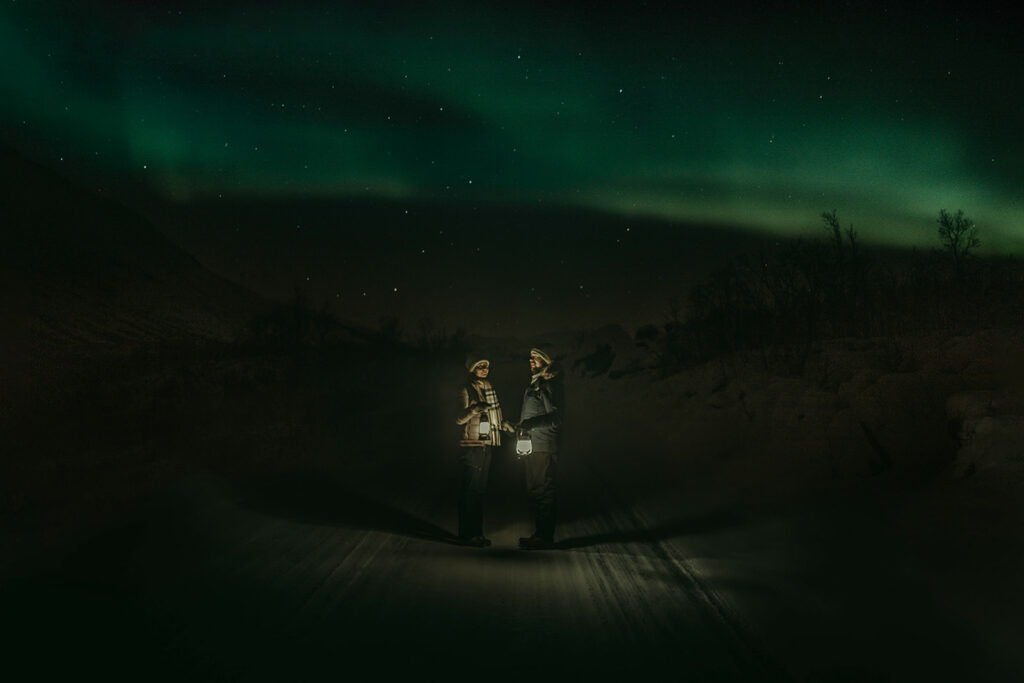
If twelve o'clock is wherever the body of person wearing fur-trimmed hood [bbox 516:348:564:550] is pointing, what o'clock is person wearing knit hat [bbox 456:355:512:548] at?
The person wearing knit hat is roughly at 12 o'clock from the person wearing fur-trimmed hood.

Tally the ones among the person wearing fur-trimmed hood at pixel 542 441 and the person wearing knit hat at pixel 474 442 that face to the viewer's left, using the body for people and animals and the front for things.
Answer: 1

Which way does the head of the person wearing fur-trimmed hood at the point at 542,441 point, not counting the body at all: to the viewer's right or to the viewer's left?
to the viewer's left

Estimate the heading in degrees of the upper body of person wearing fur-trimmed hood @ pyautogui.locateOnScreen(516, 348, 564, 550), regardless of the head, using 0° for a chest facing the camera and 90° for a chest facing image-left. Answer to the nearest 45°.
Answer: approximately 90°

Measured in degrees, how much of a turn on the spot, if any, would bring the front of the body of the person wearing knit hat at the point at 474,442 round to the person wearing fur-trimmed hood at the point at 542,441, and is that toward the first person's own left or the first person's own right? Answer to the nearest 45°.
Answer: approximately 45° to the first person's own left

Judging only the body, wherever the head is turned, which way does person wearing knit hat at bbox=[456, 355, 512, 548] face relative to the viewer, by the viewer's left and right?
facing the viewer and to the right of the viewer
